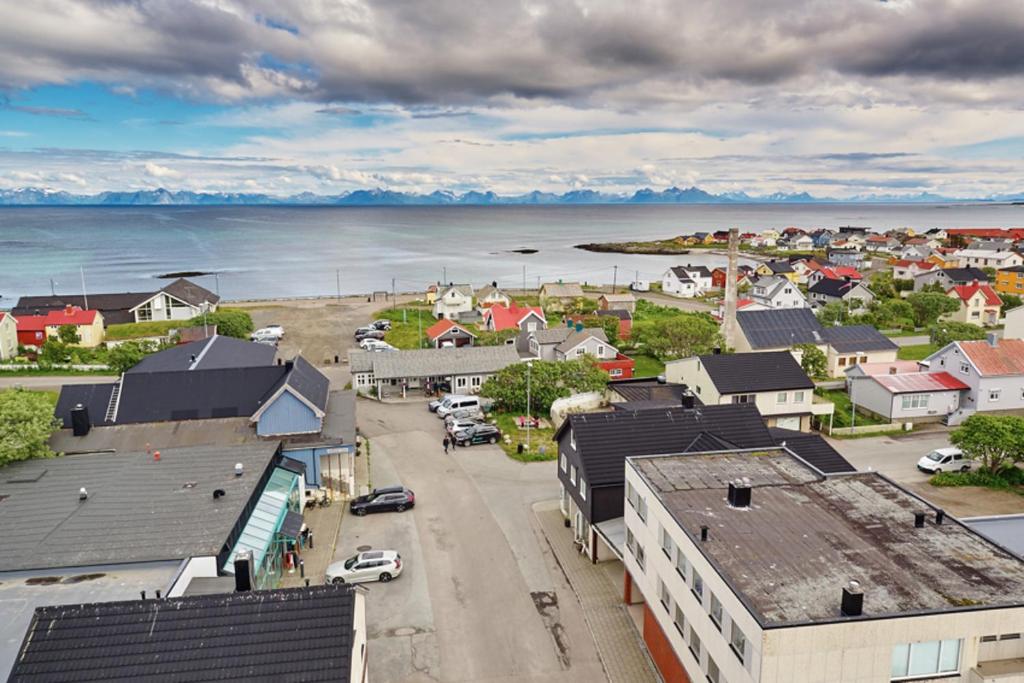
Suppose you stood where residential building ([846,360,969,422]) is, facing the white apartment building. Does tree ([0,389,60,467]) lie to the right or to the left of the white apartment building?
right

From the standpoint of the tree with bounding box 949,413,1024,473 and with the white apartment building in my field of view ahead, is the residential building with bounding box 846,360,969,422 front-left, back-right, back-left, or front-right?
back-right

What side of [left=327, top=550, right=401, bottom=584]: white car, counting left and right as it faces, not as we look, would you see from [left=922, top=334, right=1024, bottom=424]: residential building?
back

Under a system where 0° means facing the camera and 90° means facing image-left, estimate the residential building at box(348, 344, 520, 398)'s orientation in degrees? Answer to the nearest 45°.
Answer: approximately 0°

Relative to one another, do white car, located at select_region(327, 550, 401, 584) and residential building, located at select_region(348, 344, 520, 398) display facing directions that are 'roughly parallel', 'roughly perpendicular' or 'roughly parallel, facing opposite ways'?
roughly perpendicular

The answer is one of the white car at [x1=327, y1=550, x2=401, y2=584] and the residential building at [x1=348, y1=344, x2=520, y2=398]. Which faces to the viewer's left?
the white car

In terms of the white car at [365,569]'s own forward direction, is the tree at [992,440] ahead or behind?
behind

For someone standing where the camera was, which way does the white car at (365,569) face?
facing to the left of the viewer

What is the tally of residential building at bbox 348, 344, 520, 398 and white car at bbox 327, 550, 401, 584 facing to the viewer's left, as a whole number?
1

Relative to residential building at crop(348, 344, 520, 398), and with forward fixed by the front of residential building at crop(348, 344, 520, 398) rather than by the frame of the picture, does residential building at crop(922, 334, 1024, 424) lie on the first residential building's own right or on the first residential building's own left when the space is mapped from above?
on the first residential building's own left

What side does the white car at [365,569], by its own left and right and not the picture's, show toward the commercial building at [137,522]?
front

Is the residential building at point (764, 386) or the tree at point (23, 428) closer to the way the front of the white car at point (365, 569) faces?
the tree

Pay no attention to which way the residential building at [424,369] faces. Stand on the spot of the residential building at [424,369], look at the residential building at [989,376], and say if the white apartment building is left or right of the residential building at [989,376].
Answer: right

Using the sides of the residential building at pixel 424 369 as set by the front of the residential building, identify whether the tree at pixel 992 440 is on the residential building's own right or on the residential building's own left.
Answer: on the residential building's own left

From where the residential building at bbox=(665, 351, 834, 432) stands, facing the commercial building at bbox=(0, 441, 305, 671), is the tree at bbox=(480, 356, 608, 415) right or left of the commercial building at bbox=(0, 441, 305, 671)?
right

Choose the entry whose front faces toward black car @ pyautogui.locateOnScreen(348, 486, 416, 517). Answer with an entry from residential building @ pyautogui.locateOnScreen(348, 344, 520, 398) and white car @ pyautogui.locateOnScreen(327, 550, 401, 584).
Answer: the residential building

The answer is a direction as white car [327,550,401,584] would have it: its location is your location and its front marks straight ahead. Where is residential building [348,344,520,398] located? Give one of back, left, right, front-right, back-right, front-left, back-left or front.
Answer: right
